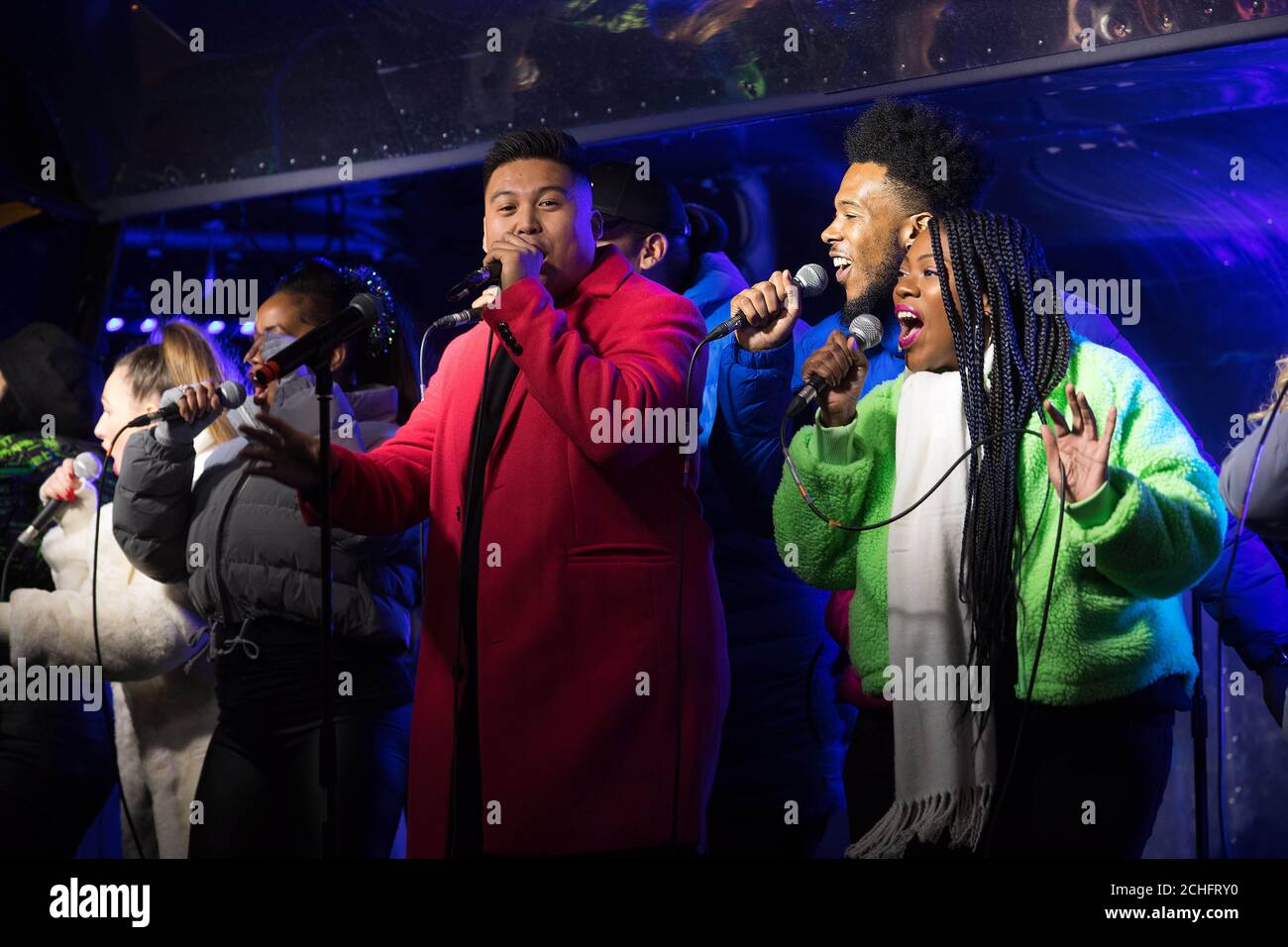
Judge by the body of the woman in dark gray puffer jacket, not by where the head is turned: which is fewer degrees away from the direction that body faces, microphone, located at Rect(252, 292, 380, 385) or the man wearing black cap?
the microphone

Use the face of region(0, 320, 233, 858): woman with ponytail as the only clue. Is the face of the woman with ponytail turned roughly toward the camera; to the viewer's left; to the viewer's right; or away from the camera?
to the viewer's left

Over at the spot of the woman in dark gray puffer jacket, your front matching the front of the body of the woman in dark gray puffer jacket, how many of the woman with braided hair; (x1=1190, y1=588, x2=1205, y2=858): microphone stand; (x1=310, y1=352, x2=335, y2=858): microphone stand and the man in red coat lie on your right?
0

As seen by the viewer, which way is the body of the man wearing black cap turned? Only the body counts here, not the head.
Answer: to the viewer's left

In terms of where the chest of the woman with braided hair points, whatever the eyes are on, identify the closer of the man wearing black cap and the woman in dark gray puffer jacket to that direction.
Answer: the woman in dark gray puffer jacket

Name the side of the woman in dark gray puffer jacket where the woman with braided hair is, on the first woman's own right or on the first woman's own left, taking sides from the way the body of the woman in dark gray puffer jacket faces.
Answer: on the first woman's own left

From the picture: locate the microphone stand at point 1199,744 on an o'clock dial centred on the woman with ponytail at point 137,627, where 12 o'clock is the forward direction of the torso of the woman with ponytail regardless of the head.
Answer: The microphone stand is roughly at 7 o'clock from the woman with ponytail.

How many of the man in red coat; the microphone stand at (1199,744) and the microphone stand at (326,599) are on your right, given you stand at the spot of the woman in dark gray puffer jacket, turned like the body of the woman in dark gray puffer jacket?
0

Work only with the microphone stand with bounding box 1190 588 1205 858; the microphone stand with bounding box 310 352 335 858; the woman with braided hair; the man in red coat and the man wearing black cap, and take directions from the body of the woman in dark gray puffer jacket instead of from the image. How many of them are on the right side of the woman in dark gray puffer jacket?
0

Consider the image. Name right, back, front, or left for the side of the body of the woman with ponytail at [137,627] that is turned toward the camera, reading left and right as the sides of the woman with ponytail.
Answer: left

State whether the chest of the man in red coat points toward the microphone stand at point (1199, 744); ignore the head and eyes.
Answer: no

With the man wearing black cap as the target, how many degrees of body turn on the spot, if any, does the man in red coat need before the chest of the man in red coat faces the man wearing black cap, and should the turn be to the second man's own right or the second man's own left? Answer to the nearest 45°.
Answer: approximately 180°

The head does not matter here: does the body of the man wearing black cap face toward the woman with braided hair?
no

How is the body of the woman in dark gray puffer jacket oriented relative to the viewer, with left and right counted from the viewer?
facing the viewer and to the left of the viewer

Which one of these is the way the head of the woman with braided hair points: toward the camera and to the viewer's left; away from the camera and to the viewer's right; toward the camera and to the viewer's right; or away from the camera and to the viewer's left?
toward the camera and to the viewer's left
